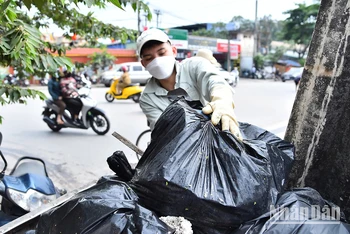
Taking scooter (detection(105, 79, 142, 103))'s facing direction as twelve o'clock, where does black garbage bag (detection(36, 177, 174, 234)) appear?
The black garbage bag is roughly at 9 o'clock from the scooter.

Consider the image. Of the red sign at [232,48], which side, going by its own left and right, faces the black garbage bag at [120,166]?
front

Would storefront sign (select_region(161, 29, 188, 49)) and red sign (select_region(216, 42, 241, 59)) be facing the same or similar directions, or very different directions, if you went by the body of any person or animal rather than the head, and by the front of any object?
same or similar directions

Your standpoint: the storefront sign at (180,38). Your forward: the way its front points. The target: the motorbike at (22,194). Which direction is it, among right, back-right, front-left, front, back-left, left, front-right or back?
front

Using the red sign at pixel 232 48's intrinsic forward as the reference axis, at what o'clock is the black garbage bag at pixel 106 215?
The black garbage bag is roughly at 12 o'clock from the red sign.

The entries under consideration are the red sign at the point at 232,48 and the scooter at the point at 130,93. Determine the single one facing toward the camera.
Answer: the red sign

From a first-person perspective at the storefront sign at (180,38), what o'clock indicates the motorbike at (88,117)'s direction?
The motorbike is roughly at 12 o'clock from the storefront sign.

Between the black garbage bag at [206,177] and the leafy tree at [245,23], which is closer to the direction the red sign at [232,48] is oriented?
the black garbage bag

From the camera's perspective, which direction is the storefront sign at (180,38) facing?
toward the camera

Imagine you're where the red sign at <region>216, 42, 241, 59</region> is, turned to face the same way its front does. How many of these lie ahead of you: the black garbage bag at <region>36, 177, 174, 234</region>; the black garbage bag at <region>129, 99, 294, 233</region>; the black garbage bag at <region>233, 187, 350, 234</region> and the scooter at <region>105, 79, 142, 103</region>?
4

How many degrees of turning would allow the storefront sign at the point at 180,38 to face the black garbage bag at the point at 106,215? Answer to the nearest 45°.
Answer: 0° — it already faces it

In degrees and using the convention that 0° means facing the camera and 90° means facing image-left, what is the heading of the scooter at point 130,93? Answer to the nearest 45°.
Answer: approximately 90°

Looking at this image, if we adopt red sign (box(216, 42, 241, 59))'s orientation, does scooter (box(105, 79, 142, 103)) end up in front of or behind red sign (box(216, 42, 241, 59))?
in front

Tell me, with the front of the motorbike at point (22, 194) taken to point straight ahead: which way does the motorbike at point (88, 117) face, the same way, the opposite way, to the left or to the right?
the same way

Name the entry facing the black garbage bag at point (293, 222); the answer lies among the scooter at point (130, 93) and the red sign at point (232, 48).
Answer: the red sign

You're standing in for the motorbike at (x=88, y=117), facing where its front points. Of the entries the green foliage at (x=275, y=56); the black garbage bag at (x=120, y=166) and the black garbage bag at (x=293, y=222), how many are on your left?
1
